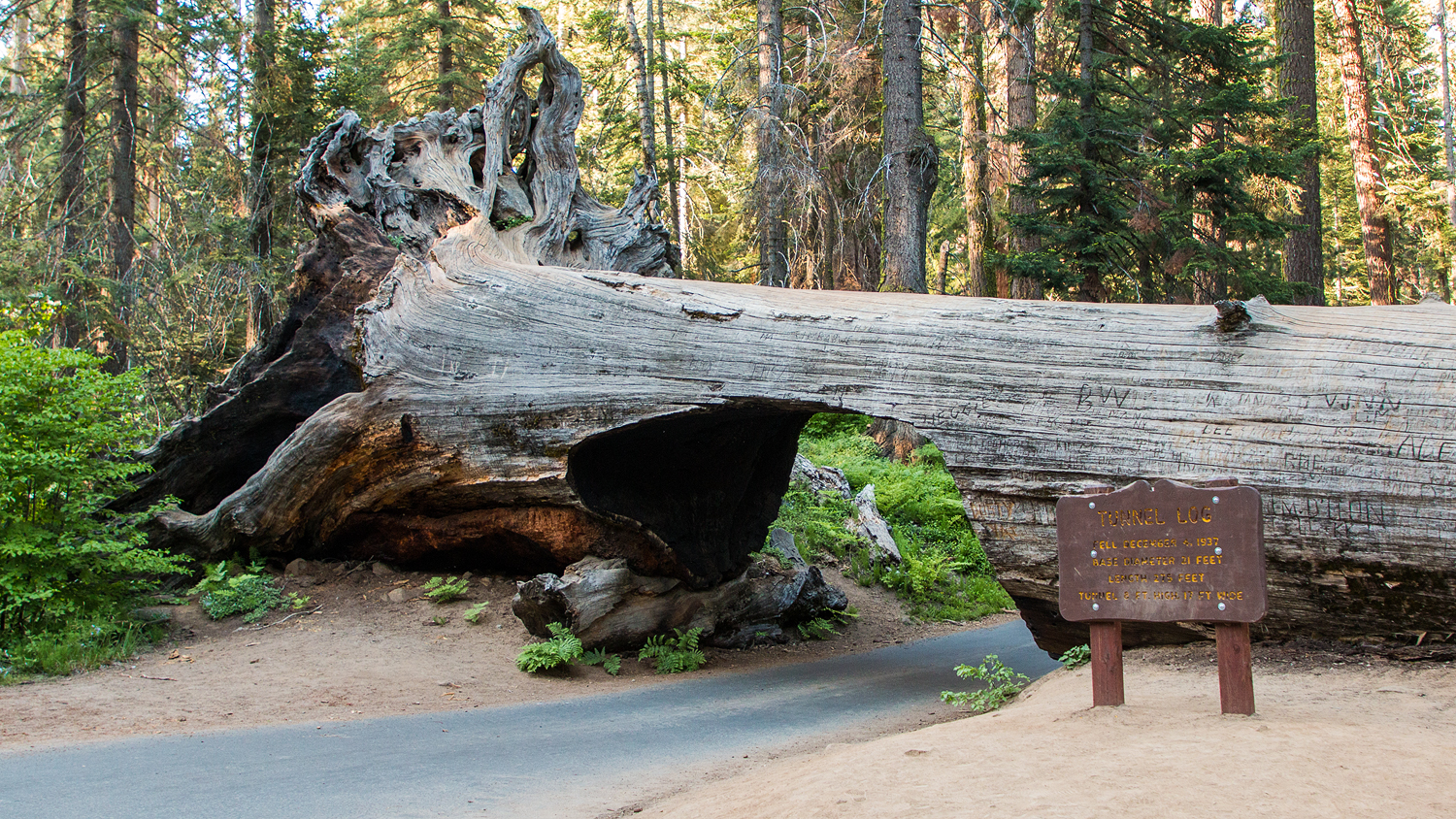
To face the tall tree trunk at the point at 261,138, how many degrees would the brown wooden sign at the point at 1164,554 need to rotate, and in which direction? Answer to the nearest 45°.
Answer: approximately 135° to its right

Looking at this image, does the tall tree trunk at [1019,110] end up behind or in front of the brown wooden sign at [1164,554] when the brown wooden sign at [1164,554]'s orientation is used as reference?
behind

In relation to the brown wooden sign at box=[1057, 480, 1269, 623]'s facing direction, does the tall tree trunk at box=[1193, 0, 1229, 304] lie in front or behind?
behind

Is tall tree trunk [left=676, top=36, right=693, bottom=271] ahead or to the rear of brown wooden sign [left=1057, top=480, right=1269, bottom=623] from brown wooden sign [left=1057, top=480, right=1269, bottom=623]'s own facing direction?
to the rear

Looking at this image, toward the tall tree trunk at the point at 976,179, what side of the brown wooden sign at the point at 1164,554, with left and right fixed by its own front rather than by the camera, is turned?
back

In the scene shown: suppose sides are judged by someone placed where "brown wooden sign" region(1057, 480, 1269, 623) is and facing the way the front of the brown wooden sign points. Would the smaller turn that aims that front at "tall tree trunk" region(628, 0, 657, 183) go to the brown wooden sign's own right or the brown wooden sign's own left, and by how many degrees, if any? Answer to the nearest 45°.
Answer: approximately 135° to the brown wooden sign's own right

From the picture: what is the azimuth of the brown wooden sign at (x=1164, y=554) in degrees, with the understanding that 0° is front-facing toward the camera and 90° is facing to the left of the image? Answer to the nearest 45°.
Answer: approximately 0°

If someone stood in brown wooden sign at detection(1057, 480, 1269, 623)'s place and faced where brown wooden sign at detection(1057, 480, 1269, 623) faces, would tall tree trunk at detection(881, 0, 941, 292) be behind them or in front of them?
behind

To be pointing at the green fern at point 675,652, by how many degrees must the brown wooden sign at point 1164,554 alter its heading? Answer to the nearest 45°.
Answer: approximately 135° to its right

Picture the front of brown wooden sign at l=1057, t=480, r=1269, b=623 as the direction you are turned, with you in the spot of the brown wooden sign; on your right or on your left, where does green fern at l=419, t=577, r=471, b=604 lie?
on your right
